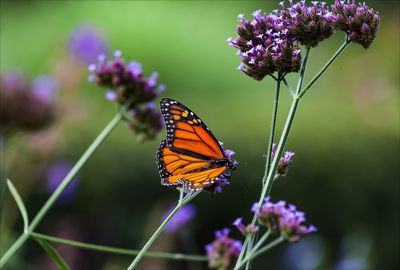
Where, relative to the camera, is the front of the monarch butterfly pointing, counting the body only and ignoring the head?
to the viewer's right

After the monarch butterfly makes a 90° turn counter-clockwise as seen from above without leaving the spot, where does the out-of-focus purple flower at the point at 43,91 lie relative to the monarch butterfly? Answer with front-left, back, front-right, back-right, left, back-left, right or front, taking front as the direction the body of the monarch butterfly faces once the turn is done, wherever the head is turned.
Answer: front-left
